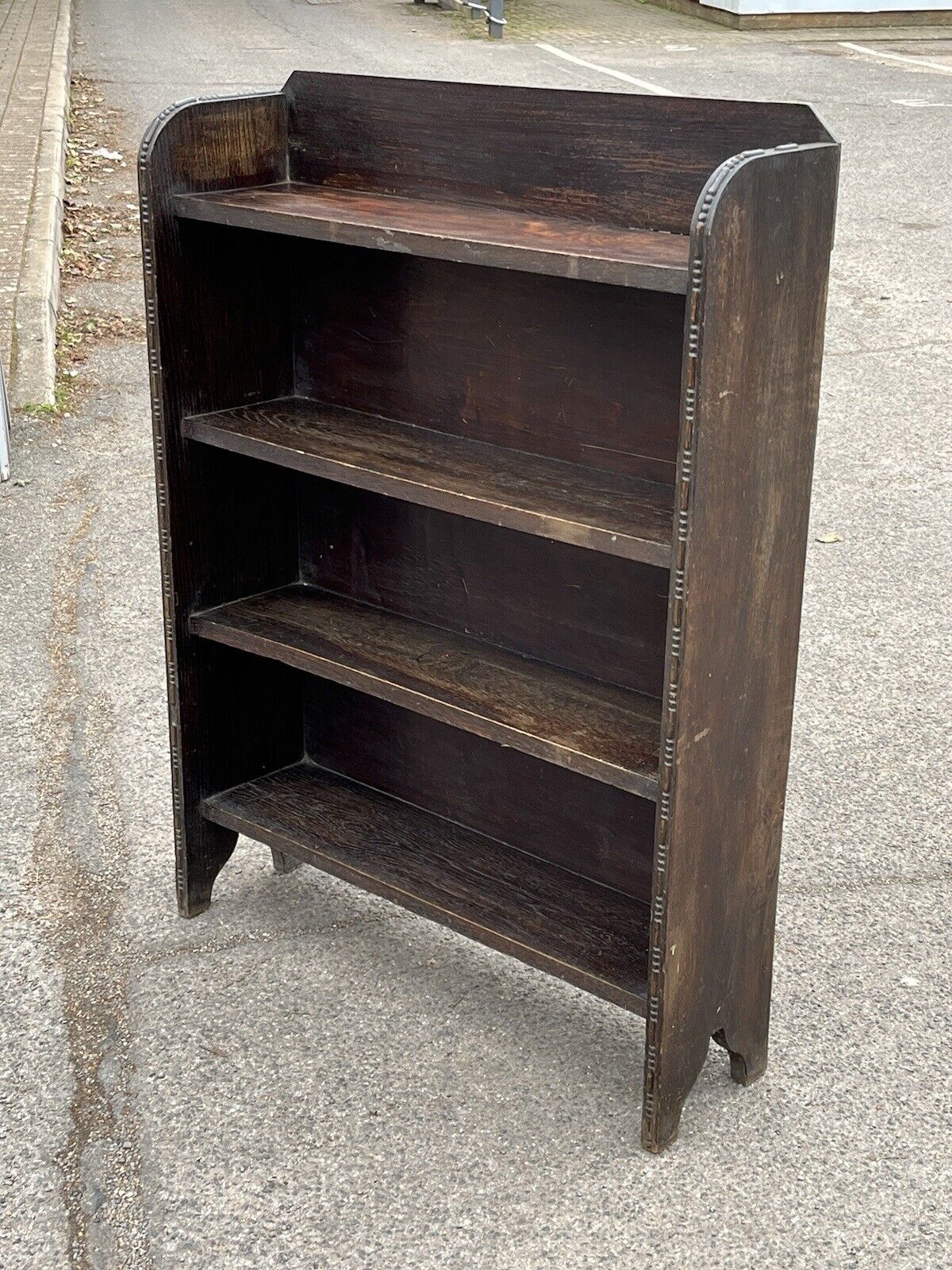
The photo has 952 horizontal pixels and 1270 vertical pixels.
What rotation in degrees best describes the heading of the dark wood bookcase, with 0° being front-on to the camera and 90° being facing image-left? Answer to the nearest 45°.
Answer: approximately 45°
